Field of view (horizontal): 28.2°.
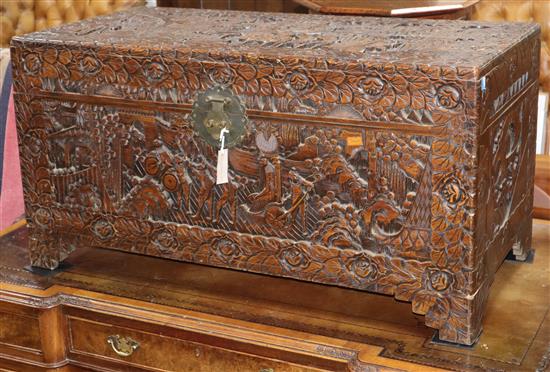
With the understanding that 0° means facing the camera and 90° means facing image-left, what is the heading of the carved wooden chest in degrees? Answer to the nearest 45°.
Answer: approximately 45°

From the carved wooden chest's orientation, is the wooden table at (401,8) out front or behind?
behind
